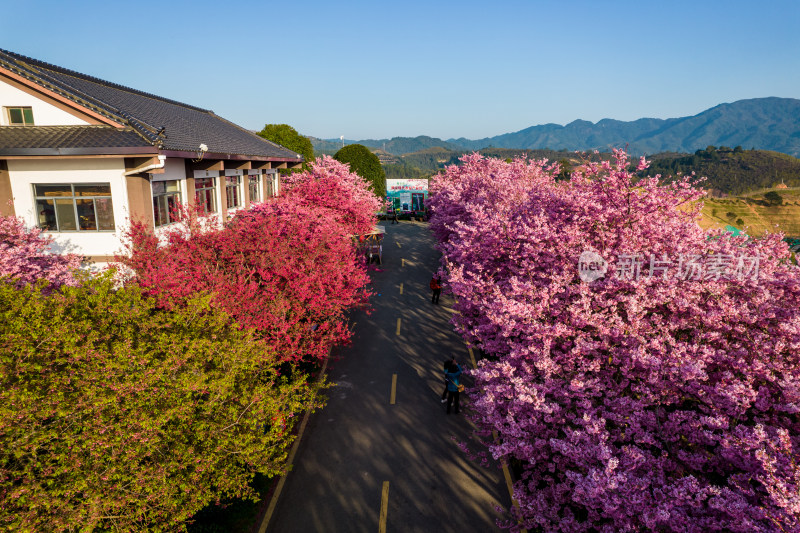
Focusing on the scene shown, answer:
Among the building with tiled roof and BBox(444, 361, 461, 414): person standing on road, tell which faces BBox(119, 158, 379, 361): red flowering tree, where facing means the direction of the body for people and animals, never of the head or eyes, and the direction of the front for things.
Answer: the building with tiled roof

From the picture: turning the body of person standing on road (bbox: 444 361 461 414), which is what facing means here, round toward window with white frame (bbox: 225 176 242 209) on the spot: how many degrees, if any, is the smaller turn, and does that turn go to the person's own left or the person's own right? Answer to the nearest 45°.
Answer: approximately 45° to the person's own left

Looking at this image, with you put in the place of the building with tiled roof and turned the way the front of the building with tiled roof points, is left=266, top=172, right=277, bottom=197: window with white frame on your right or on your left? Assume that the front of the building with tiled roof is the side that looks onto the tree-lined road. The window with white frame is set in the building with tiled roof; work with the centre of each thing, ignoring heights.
on your left

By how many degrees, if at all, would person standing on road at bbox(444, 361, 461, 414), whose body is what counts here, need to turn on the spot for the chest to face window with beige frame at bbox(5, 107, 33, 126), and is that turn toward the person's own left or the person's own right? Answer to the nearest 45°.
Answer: approximately 90° to the person's own left

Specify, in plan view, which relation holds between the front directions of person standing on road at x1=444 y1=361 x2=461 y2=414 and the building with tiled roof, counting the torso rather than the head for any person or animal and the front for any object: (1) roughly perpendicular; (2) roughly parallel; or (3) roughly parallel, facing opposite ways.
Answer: roughly perpendicular

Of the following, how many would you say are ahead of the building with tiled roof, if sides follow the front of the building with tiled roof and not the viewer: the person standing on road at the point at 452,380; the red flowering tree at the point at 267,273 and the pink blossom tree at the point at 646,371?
3

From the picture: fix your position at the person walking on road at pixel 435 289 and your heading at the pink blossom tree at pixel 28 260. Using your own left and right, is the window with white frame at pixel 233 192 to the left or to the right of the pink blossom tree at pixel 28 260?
right

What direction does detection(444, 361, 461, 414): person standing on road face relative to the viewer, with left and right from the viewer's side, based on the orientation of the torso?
facing away from the viewer

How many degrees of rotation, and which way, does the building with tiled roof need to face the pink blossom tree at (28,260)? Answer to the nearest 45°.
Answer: approximately 45° to its right

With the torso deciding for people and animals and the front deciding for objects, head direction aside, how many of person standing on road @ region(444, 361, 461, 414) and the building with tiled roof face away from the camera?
1
